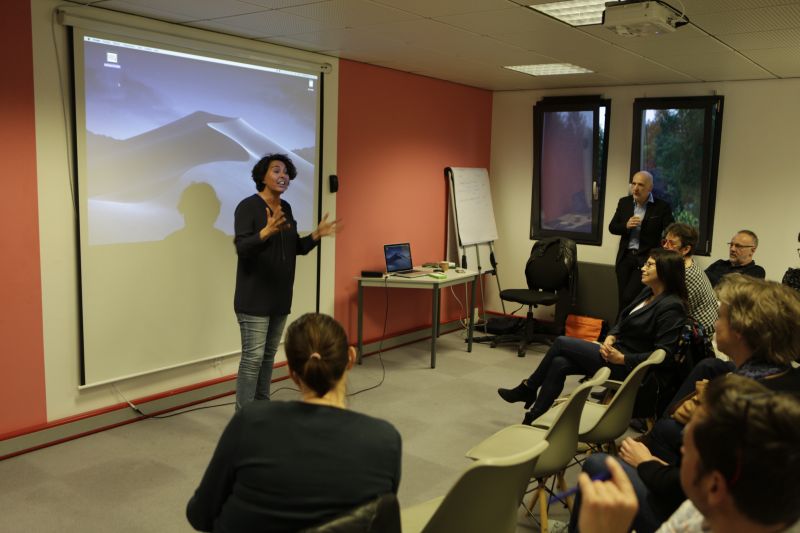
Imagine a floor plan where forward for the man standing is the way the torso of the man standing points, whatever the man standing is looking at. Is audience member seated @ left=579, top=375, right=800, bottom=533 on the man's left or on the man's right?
on the man's left

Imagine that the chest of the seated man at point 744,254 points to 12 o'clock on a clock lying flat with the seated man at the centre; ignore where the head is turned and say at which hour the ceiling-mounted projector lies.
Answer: The ceiling-mounted projector is roughly at 11 o'clock from the seated man.

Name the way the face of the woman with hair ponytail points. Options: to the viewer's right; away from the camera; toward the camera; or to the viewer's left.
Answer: away from the camera

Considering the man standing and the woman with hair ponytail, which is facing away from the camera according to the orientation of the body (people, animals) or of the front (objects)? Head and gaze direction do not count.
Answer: the woman with hair ponytail

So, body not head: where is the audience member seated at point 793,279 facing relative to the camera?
to the viewer's left

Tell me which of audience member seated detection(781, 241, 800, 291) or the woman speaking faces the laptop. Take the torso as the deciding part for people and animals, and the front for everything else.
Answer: the audience member seated

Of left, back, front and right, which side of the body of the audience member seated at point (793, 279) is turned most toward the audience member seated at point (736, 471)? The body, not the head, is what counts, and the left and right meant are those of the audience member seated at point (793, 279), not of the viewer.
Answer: left

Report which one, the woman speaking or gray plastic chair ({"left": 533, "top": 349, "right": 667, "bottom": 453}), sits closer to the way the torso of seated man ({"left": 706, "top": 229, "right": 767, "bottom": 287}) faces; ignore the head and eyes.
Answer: the woman speaking

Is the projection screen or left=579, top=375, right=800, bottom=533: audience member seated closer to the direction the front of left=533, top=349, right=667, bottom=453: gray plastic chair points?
the projection screen

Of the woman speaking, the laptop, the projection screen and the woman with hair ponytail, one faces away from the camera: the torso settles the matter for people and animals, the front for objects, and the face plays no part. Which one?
the woman with hair ponytail

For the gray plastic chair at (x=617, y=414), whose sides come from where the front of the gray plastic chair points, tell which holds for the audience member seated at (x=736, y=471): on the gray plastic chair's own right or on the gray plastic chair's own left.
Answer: on the gray plastic chair's own left

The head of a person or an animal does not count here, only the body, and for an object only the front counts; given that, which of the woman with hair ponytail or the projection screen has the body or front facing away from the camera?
the woman with hair ponytail

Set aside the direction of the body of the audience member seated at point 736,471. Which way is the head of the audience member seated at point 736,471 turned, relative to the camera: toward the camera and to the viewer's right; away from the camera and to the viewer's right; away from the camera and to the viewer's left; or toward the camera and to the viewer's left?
away from the camera and to the viewer's left
